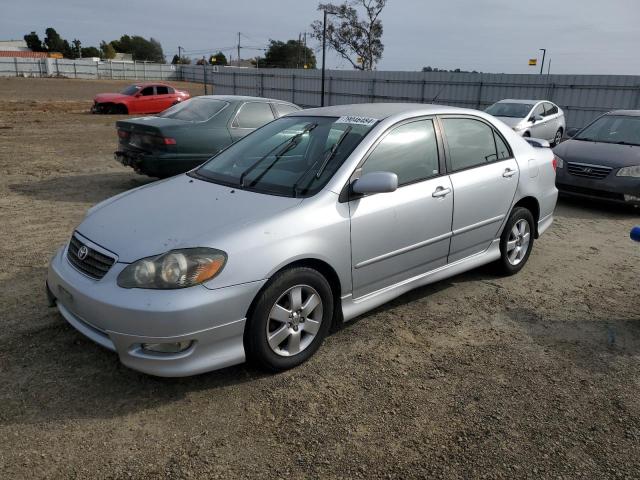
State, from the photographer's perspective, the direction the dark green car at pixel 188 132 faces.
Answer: facing away from the viewer and to the right of the viewer

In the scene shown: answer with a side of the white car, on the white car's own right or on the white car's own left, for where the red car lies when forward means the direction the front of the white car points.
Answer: on the white car's own right

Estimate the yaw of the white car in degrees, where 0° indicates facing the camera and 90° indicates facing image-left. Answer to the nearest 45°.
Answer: approximately 45°

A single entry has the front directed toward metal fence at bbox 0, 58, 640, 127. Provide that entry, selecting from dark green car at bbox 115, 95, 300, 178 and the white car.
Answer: the dark green car

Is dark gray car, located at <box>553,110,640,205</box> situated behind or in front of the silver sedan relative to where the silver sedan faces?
behind

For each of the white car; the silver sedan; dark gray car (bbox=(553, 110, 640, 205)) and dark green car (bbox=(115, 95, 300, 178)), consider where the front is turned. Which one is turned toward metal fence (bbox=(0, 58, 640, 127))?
dark green car (bbox=(115, 95, 300, 178))

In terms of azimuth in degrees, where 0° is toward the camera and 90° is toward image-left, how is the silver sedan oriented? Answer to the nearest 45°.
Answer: approximately 45°
